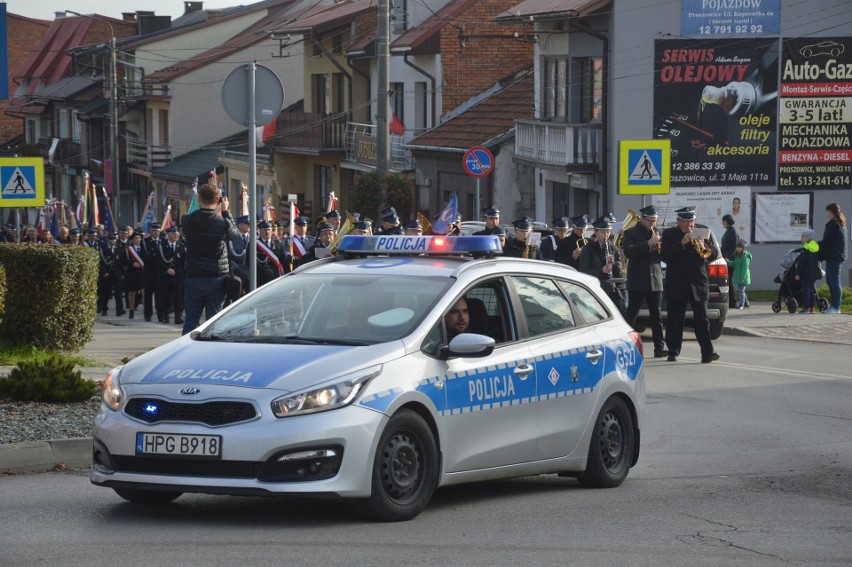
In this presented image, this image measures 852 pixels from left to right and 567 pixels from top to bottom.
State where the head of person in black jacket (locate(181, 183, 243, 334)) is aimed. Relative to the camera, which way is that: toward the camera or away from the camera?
away from the camera

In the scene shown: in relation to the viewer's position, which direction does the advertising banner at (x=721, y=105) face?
facing the viewer

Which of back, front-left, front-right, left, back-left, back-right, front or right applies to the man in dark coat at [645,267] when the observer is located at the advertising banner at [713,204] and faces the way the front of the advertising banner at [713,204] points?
front

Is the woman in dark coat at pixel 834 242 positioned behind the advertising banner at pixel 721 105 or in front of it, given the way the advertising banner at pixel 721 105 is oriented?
in front

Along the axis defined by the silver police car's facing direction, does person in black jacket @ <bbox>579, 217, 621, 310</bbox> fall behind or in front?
behind

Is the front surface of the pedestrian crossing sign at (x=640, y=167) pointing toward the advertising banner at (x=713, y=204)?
no

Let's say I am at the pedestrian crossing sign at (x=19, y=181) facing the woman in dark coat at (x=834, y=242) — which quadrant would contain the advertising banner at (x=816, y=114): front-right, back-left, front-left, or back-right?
front-left

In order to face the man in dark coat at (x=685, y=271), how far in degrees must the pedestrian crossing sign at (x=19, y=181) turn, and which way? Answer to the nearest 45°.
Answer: approximately 45° to its left

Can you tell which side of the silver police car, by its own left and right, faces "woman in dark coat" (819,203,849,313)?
back

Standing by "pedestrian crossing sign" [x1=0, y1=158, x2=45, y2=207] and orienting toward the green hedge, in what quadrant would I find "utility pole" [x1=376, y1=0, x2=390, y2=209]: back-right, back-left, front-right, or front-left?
back-left

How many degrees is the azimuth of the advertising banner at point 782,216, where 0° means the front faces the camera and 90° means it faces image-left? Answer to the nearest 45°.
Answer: approximately 0°

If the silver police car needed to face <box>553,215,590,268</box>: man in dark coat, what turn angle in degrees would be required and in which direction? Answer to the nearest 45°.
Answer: approximately 135° to its right

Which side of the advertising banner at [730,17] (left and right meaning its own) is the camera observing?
front

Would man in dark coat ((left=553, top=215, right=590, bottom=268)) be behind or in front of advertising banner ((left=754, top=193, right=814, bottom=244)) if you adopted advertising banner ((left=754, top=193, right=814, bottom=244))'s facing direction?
in front

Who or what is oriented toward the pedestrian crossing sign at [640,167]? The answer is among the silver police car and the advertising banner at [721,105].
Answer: the advertising banner

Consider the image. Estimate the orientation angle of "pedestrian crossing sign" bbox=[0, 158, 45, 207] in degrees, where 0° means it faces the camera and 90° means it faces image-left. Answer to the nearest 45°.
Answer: approximately 0°

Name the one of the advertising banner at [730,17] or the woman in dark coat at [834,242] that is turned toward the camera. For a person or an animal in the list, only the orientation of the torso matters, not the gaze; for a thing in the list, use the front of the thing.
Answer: the advertising banner
